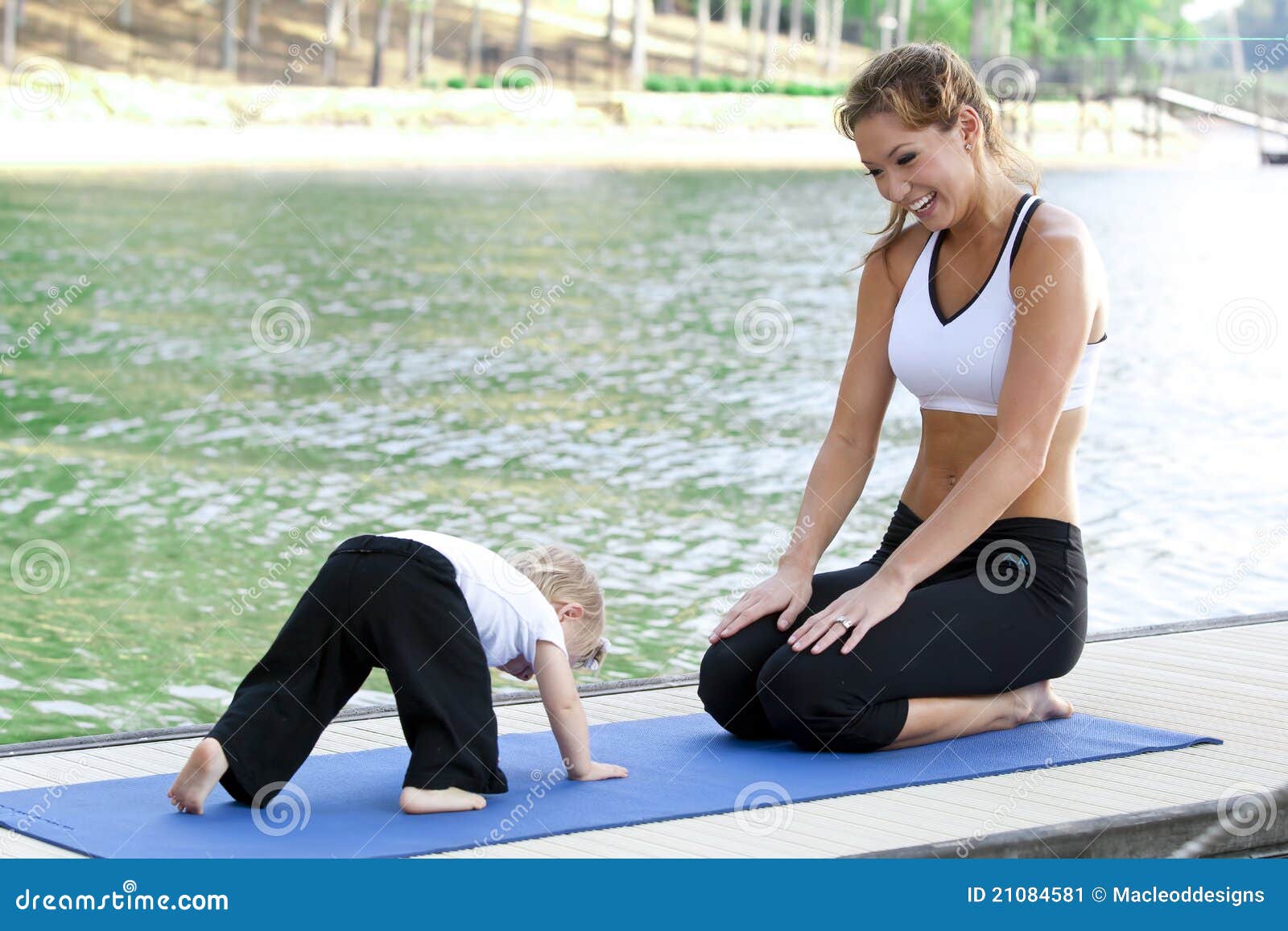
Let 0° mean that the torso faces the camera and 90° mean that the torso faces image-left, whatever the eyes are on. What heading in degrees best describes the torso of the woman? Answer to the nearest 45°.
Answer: approximately 45°

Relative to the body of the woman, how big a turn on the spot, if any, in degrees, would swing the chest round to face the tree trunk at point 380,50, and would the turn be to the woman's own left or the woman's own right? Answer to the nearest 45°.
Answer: approximately 135° to the woman's own right

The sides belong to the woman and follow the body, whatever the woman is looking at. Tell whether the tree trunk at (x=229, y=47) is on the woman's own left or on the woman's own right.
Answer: on the woman's own right

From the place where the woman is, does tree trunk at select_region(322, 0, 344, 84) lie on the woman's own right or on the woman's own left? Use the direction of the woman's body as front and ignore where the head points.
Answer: on the woman's own right

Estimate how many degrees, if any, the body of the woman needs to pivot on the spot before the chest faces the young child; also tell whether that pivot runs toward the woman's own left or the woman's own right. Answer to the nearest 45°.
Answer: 0° — they already face them

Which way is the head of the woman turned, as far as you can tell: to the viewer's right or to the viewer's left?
to the viewer's left
